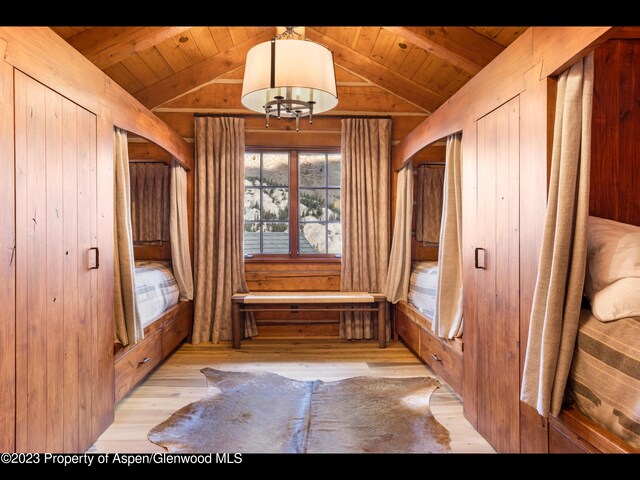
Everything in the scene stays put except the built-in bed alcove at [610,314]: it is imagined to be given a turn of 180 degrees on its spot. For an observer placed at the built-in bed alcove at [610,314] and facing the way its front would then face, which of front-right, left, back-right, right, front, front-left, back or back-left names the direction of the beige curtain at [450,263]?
left

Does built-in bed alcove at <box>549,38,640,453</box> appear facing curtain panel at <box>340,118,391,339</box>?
no

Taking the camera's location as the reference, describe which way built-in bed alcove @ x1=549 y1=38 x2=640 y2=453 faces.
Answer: facing the viewer and to the left of the viewer

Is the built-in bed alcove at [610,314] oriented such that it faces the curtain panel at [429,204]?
no

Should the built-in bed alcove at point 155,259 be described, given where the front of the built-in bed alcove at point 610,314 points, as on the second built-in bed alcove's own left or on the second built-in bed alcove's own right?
on the second built-in bed alcove's own right

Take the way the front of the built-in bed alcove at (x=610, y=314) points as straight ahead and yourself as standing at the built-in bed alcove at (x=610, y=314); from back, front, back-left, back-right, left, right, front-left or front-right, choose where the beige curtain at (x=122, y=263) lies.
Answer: front-right

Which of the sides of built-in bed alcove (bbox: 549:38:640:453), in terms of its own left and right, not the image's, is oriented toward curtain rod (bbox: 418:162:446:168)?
right

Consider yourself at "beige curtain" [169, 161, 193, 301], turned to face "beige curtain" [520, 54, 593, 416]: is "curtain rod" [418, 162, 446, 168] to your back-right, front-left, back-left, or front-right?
front-left

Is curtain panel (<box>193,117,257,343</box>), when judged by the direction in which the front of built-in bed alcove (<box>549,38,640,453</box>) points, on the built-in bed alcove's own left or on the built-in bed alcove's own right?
on the built-in bed alcove's own right
